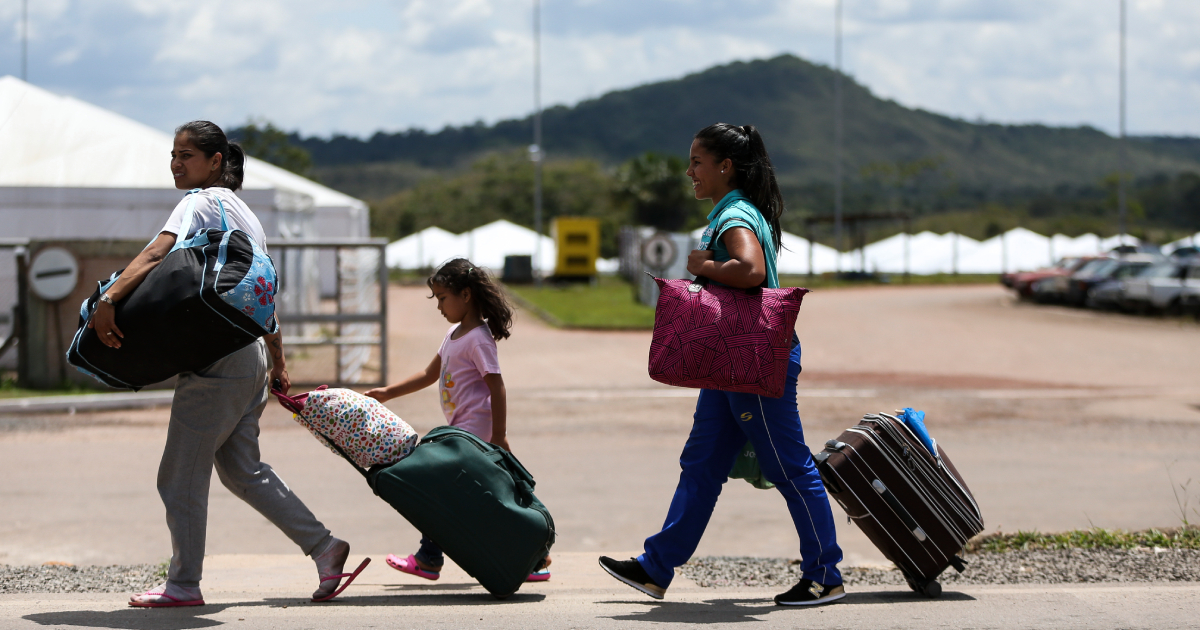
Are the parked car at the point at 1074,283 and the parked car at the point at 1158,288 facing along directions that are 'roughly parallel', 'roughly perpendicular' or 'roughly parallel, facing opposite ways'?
roughly parallel

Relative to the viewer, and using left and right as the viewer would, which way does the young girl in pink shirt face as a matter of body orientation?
facing to the left of the viewer

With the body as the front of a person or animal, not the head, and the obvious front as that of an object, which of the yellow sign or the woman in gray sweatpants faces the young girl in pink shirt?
the yellow sign

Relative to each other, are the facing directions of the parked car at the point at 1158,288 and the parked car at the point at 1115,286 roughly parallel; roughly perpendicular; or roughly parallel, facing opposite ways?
roughly parallel

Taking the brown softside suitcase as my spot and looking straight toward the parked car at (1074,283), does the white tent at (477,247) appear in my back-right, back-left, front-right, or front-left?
front-left

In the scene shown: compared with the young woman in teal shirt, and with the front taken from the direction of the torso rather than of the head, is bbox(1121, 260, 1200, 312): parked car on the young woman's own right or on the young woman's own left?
on the young woman's own right

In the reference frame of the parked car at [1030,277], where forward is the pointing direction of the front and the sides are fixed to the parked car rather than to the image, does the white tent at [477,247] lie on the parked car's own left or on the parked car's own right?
on the parked car's own right

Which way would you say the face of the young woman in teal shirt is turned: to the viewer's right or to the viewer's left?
to the viewer's left

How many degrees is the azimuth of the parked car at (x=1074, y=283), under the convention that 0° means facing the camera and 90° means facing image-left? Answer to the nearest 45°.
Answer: approximately 45°

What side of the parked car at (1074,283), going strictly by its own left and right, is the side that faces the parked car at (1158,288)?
left

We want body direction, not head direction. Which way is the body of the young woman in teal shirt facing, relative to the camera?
to the viewer's left

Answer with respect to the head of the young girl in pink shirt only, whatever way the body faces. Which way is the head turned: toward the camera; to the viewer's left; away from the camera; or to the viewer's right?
to the viewer's left

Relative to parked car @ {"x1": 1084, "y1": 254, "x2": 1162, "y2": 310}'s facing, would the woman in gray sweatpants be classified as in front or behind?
in front

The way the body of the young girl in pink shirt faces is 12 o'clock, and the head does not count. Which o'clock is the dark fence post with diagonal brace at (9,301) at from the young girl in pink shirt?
The dark fence post with diagonal brace is roughly at 2 o'clock from the young girl in pink shirt.

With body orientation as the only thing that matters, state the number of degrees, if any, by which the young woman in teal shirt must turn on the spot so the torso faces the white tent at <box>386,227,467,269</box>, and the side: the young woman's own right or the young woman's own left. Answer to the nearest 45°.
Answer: approximately 90° to the young woman's own right

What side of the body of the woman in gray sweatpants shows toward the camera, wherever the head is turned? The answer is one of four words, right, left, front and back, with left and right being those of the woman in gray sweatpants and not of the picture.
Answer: left

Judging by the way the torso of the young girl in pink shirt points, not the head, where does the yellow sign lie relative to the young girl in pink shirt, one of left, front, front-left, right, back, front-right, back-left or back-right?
right
